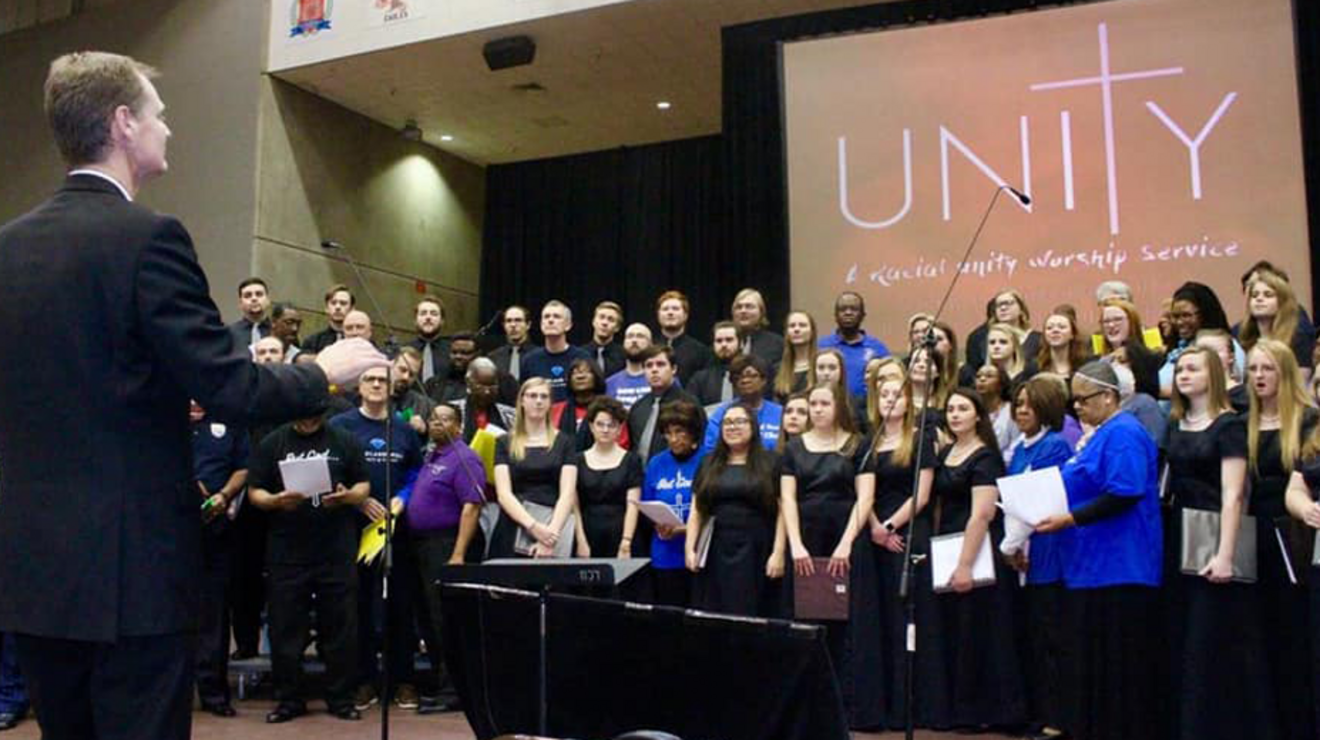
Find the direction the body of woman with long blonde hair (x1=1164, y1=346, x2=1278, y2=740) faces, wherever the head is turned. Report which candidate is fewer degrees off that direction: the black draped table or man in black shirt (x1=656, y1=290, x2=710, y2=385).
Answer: the black draped table

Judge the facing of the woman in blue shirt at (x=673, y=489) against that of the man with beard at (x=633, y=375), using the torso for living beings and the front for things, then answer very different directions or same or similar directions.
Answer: same or similar directions

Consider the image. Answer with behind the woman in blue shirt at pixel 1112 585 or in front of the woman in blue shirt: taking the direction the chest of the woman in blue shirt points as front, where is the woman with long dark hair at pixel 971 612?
in front

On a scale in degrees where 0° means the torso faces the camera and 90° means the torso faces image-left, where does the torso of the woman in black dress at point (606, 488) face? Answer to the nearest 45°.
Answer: approximately 0°

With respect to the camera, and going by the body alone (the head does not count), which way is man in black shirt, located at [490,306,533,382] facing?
toward the camera

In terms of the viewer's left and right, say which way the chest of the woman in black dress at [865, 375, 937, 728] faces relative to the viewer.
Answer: facing the viewer and to the left of the viewer

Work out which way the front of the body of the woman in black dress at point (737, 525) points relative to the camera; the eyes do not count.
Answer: toward the camera

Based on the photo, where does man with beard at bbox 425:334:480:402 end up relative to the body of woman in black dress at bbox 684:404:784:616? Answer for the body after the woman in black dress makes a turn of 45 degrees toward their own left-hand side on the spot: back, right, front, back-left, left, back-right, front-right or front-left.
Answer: back

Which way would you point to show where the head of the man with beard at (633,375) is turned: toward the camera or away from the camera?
toward the camera

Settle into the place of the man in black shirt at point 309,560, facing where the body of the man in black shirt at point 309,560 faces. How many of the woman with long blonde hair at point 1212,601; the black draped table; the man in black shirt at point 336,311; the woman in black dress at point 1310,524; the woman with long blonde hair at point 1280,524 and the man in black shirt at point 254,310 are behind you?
2

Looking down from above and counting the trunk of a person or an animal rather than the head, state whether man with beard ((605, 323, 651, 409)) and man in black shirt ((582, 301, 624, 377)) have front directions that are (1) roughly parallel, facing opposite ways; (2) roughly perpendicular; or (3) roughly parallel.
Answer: roughly parallel

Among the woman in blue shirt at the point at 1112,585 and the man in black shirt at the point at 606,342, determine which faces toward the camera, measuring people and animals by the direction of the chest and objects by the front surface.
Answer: the man in black shirt

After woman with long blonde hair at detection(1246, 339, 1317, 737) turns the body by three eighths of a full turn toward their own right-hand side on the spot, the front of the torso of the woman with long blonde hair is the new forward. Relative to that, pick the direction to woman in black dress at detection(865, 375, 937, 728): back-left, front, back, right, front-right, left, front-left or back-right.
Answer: left

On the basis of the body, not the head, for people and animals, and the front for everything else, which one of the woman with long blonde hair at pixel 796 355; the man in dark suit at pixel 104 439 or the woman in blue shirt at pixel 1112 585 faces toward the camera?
the woman with long blonde hair

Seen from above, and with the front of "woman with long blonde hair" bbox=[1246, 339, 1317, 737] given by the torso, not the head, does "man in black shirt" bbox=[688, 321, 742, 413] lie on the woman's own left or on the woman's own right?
on the woman's own right

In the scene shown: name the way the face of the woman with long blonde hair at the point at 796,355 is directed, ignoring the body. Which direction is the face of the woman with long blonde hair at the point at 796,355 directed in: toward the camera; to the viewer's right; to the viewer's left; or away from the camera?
toward the camera
